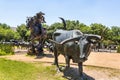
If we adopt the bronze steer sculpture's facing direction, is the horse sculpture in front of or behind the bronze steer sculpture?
behind

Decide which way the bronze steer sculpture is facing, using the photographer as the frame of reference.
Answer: facing the viewer and to the right of the viewer
